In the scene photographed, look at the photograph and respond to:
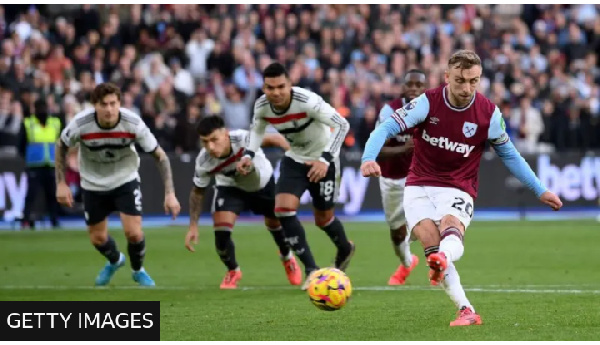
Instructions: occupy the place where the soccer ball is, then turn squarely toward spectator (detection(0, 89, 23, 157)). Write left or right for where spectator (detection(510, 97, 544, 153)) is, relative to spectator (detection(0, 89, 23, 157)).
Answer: right

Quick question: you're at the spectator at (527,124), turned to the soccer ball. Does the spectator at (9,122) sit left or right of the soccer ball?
right

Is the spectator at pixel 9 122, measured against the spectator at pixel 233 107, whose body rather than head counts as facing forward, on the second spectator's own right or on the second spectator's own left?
on the second spectator's own right

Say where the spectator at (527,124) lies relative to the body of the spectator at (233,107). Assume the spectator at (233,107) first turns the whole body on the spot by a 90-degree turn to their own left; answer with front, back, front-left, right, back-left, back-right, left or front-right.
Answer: front

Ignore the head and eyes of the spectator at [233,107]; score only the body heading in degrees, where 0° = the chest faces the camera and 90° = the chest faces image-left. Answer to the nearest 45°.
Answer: approximately 0°
